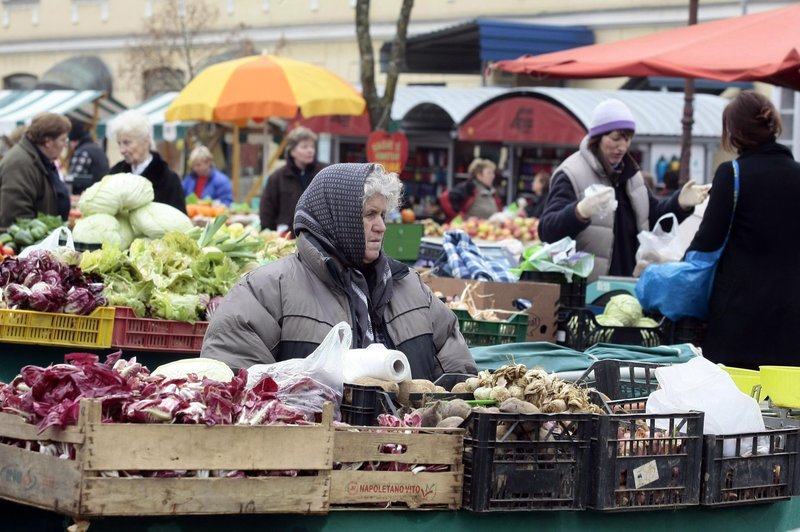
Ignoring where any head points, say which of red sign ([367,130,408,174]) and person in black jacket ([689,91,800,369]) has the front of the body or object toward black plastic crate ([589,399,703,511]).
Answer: the red sign

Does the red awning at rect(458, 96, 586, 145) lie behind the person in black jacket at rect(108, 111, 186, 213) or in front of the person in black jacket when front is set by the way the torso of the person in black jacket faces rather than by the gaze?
behind

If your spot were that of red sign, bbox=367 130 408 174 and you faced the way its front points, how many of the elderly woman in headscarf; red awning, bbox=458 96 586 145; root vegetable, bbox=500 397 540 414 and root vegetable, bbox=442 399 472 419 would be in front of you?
3

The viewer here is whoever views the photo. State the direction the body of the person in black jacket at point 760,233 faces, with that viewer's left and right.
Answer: facing away from the viewer and to the left of the viewer

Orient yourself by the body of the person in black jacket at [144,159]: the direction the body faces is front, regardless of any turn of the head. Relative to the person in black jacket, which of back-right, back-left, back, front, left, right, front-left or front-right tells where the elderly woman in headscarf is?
front-left

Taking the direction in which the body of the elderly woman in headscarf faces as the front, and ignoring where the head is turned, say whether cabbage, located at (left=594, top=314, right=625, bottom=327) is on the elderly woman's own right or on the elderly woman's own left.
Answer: on the elderly woman's own left

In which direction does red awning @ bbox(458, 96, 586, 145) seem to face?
toward the camera

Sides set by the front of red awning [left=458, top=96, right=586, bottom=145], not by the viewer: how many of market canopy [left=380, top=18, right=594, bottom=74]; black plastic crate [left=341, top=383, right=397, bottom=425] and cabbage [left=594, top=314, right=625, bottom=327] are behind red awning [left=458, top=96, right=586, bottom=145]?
1

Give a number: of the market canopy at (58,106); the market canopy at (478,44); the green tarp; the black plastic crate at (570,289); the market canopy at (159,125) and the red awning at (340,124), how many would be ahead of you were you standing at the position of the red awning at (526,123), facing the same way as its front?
2

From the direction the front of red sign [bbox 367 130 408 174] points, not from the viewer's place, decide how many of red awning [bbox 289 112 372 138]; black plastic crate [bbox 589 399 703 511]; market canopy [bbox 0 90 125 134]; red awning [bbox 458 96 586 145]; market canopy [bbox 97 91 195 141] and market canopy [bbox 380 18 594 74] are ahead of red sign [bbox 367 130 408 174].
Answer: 1

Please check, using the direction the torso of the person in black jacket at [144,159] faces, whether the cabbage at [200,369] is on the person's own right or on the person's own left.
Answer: on the person's own left

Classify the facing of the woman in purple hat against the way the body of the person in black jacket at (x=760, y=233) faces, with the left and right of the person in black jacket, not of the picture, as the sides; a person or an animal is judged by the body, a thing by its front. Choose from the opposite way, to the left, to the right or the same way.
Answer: the opposite way

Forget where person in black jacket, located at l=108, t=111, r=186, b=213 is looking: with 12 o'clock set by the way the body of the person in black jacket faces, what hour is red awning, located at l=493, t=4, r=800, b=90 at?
The red awning is roughly at 8 o'clock from the person in black jacket.

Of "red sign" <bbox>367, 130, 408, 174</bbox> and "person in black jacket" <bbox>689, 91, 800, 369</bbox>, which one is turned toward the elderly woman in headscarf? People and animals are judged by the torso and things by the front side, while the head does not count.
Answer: the red sign

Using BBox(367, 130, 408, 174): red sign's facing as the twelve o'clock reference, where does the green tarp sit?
The green tarp is roughly at 12 o'clock from the red sign.

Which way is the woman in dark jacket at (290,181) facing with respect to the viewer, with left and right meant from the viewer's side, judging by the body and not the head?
facing the viewer and to the right of the viewer

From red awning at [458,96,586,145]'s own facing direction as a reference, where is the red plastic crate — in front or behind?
in front
